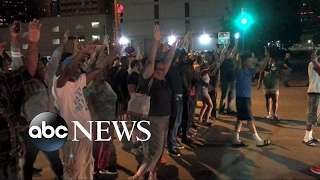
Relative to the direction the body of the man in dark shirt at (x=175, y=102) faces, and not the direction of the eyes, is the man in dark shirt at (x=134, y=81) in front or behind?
behind

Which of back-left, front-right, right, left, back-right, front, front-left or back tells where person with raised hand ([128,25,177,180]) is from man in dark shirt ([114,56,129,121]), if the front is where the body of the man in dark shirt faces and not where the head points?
right

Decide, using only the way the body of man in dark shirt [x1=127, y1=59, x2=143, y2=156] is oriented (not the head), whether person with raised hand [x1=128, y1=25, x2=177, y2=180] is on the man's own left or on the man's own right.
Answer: on the man's own right
